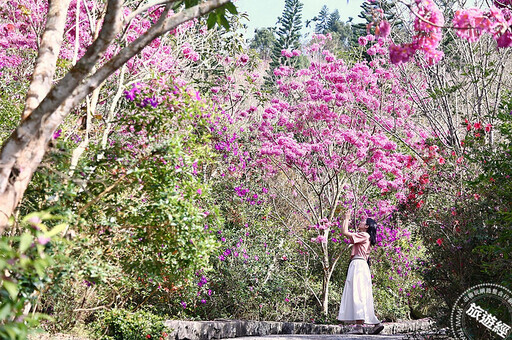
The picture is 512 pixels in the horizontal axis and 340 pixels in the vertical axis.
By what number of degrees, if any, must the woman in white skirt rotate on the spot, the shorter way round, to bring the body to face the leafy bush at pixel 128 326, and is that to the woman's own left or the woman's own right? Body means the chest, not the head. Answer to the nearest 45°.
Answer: approximately 45° to the woman's own left

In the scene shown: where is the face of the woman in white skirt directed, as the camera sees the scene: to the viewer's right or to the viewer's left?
to the viewer's left

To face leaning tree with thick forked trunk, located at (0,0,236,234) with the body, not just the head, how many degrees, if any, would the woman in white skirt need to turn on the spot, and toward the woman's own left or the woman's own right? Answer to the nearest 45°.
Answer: approximately 90° to the woman's own left
